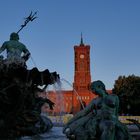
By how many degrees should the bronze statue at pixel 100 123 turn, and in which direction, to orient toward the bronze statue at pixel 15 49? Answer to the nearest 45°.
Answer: approximately 135° to its right

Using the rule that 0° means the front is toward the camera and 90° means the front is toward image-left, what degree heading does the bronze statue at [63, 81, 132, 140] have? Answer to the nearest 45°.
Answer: approximately 0°

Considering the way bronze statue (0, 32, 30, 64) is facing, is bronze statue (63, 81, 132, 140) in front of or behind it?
behind
